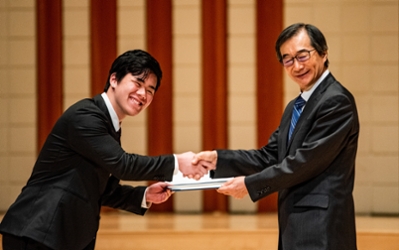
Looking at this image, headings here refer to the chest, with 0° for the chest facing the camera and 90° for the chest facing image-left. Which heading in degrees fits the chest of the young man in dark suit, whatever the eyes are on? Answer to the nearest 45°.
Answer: approximately 270°

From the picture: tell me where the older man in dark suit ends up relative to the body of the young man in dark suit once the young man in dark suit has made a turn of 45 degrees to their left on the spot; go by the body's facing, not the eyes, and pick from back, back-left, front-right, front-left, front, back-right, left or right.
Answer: front-right

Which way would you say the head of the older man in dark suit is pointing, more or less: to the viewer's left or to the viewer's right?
to the viewer's left
